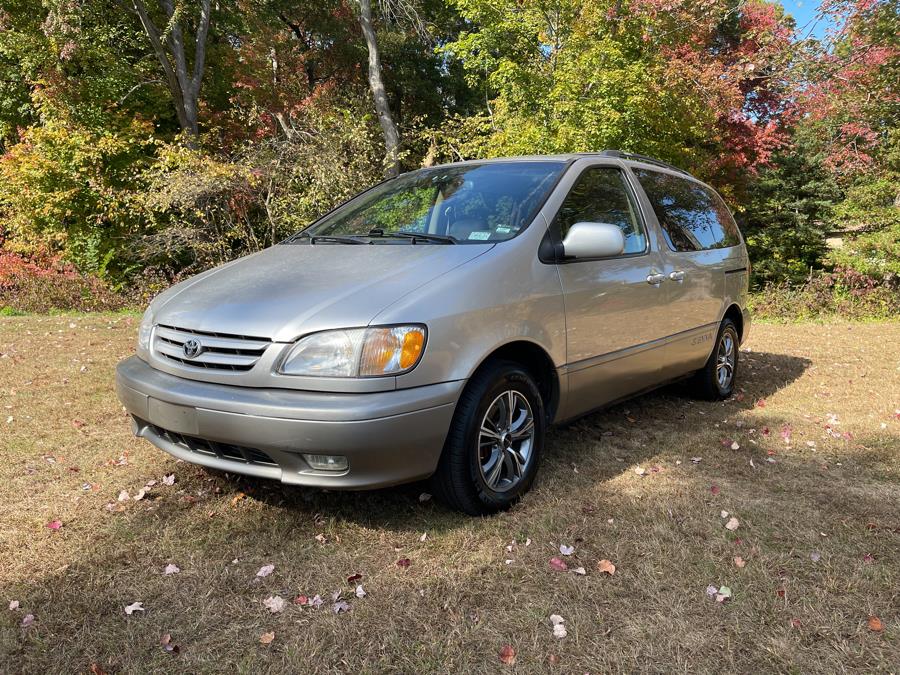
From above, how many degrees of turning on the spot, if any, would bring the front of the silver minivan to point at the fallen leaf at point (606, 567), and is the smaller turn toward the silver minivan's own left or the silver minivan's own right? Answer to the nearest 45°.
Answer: approximately 90° to the silver minivan's own left

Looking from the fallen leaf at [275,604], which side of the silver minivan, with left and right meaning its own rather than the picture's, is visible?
front

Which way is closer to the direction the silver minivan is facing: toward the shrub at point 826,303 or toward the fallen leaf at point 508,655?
the fallen leaf

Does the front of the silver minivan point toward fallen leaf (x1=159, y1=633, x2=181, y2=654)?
yes

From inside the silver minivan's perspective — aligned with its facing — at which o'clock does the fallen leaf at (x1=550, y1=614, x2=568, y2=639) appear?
The fallen leaf is roughly at 10 o'clock from the silver minivan.

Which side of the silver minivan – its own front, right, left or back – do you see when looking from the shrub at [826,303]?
back

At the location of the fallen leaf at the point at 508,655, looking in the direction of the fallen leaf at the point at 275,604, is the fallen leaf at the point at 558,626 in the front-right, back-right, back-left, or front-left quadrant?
back-right

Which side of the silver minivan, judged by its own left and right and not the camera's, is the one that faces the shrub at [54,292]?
right

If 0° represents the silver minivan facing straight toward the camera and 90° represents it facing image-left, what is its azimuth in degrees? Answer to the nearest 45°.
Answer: approximately 45°

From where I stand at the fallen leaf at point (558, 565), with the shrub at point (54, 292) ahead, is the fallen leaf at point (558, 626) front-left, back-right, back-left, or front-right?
back-left

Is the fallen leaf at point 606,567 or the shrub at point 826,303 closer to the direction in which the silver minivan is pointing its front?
the fallen leaf
